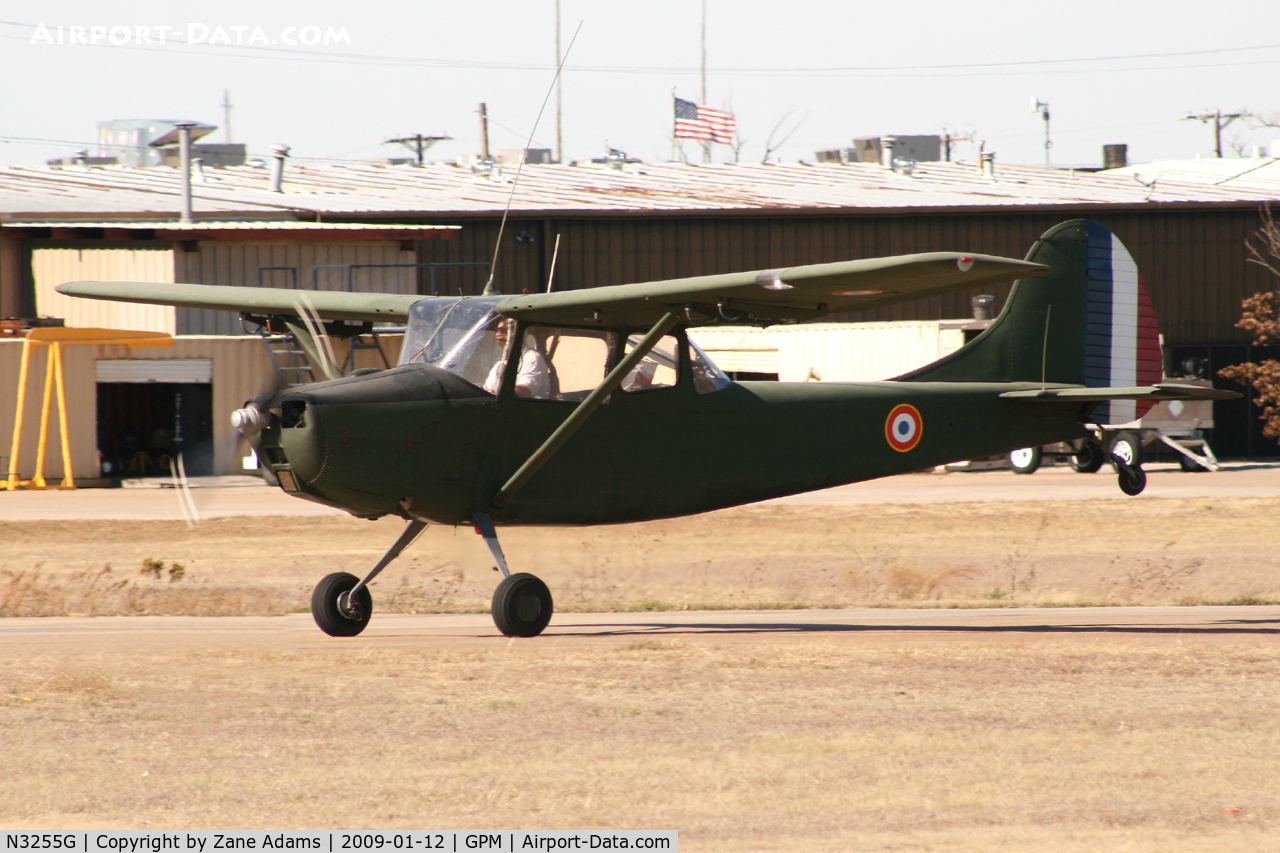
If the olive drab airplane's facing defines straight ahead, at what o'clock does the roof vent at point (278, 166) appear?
The roof vent is roughly at 4 o'clock from the olive drab airplane.

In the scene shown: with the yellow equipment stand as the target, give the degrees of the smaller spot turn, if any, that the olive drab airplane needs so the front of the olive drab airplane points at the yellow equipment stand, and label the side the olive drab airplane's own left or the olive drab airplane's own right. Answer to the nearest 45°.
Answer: approximately 90° to the olive drab airplane's own right

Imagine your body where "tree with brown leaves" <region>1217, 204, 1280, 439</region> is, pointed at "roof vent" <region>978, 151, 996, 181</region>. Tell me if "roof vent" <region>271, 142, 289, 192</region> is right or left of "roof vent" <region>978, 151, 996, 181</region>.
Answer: left

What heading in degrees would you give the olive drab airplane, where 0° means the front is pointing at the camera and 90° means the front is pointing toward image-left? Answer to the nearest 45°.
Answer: approximately 45°

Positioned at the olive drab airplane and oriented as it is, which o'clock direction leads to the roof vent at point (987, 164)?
The roof vent is roughly at 5 o'clock from the olive drab airplane.
